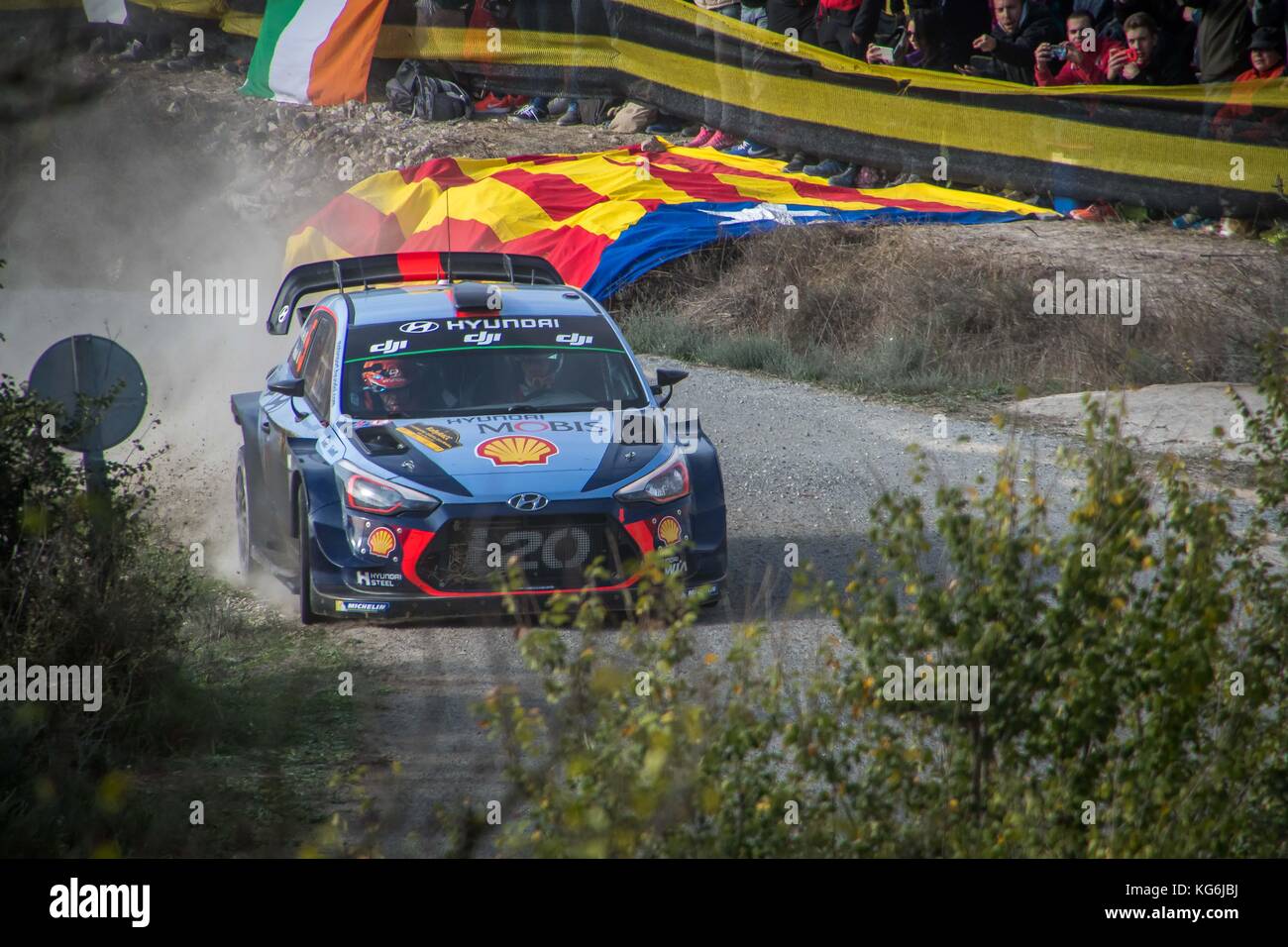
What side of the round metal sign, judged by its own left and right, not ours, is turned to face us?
back

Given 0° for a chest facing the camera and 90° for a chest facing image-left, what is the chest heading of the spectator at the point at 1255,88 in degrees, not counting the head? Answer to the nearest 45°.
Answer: approximately 45°

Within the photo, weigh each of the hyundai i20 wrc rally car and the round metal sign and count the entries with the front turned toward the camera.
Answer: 1

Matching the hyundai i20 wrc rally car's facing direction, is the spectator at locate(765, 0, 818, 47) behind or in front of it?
behind

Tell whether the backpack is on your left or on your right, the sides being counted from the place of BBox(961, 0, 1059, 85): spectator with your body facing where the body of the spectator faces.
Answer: on your right

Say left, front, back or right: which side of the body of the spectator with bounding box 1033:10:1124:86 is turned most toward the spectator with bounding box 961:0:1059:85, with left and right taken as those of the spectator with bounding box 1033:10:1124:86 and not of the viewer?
right

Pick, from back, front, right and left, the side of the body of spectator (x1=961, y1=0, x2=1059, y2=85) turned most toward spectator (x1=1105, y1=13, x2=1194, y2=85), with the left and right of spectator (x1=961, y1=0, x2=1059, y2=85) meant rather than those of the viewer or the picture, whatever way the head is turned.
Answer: left

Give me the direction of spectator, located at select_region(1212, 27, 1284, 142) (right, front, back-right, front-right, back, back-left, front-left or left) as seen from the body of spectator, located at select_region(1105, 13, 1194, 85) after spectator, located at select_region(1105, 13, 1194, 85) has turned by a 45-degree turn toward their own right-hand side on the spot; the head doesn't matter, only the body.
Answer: back-left
